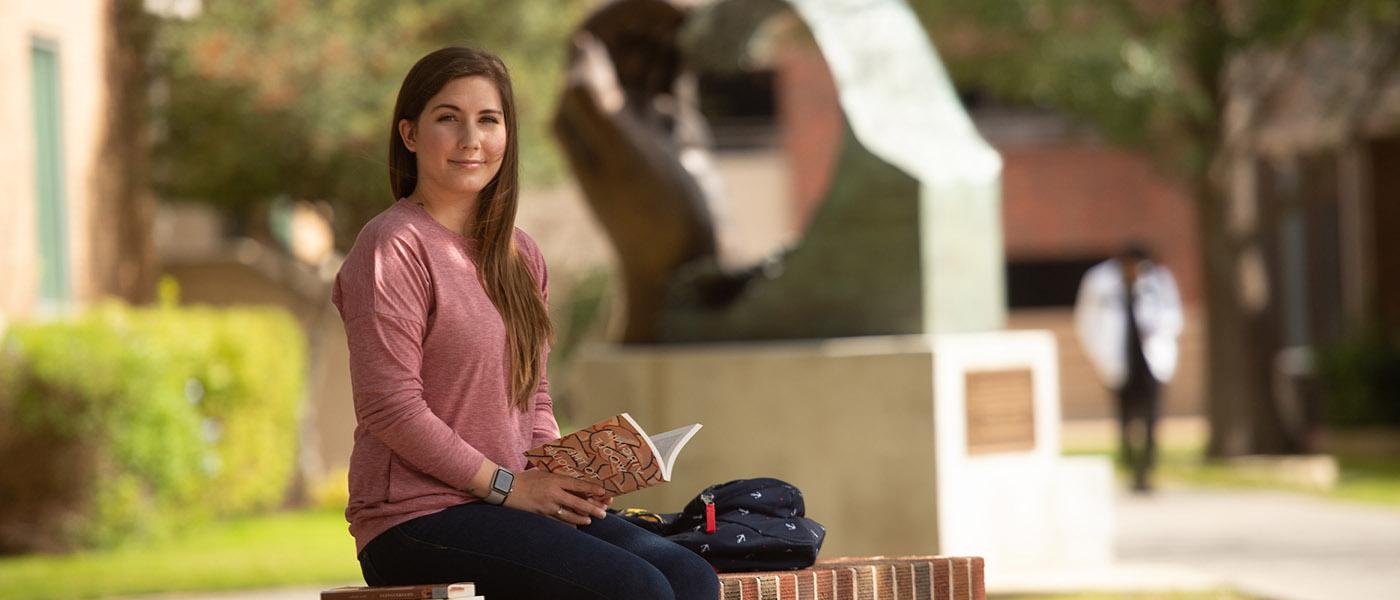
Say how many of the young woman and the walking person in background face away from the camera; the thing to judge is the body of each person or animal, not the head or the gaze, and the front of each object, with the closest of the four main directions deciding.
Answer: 0

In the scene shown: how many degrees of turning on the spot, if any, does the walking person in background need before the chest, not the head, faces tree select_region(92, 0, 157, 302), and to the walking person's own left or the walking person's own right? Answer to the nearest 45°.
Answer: approximately 90° to the walking person's own right

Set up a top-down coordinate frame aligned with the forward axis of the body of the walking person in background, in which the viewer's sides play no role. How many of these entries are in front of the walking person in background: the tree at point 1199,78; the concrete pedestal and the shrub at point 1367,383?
1

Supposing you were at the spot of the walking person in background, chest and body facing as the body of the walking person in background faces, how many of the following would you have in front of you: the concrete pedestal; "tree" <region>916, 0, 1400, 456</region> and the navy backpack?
2

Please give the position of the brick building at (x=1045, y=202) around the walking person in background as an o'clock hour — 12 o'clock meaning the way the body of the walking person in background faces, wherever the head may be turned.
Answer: The brick building is roughly at 6 o'clock from the walking person in background.

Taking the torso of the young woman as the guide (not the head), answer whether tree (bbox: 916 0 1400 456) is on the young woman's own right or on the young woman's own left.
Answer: on the young woman's own left

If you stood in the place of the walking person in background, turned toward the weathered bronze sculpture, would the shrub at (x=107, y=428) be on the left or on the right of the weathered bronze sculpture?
right

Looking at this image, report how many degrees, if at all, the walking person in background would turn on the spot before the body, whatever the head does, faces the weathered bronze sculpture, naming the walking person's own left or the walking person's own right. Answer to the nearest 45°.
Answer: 0° — they already face it

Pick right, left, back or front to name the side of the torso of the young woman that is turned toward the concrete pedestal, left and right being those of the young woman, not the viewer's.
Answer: left

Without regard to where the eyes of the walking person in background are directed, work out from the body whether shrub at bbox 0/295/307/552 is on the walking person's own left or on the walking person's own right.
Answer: on the walking person's own right

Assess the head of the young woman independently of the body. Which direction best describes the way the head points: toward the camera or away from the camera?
toward the camera

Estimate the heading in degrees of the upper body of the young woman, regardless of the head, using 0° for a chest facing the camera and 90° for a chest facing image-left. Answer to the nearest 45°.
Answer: approximately 315°

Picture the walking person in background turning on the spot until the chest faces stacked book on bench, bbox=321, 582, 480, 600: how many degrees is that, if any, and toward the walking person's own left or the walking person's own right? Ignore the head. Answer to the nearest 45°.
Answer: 0° — they already face it

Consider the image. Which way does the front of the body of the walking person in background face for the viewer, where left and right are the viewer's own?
facing the viewer

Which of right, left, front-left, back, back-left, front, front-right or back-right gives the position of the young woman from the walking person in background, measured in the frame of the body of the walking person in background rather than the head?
front

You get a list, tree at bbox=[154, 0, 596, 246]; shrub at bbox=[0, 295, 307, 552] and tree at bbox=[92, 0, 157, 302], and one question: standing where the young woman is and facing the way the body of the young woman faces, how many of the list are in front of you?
0

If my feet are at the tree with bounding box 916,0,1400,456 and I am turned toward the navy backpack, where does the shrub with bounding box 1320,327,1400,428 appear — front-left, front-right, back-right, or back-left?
back-left
